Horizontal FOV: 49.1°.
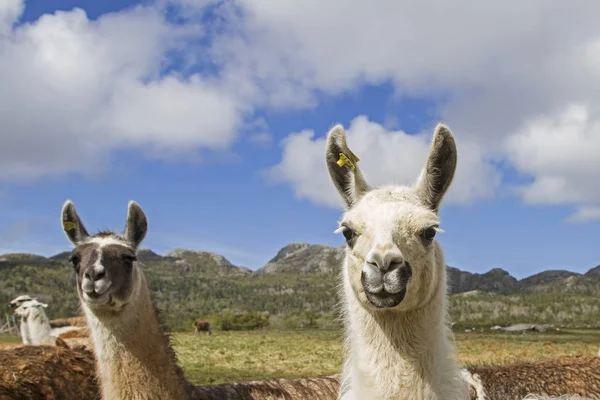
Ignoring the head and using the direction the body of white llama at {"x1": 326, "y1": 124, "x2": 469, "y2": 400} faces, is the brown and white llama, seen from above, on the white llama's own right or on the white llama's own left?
on the white llama's own right

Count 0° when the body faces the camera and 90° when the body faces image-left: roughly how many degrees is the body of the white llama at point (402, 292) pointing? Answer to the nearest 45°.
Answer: approximately 0°
